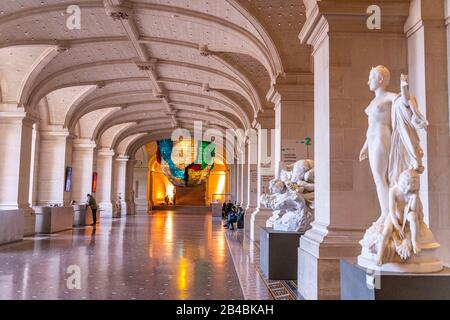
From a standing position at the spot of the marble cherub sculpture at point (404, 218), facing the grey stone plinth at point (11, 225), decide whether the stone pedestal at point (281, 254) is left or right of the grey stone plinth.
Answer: right

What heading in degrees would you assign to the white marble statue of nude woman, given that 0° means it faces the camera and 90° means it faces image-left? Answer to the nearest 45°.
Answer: approximately 45°

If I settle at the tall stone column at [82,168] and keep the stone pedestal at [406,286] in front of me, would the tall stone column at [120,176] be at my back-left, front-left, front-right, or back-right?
back-left

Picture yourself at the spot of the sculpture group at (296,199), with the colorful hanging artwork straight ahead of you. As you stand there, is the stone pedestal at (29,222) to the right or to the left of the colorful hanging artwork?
left

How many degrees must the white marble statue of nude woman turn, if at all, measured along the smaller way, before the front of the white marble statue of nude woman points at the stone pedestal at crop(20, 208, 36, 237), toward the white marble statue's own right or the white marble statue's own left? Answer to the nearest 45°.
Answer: approximately 90° to the white marble statue's own right

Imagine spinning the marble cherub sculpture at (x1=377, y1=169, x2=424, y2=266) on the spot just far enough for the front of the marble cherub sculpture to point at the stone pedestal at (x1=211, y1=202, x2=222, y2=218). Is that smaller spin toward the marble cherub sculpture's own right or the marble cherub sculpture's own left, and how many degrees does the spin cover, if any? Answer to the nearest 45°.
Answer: approximately 135° to the marble cherub sculpture's own right
